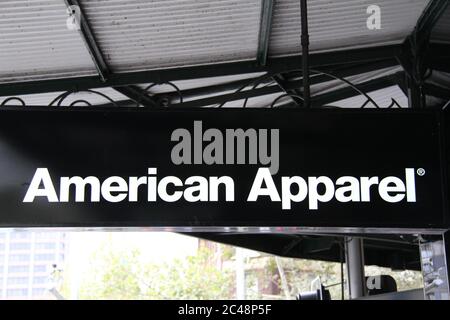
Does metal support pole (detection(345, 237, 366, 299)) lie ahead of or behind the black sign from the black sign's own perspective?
behind

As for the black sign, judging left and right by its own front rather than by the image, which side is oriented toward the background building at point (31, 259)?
back

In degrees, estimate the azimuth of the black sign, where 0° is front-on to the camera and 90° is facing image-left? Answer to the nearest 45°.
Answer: approximately 0°
